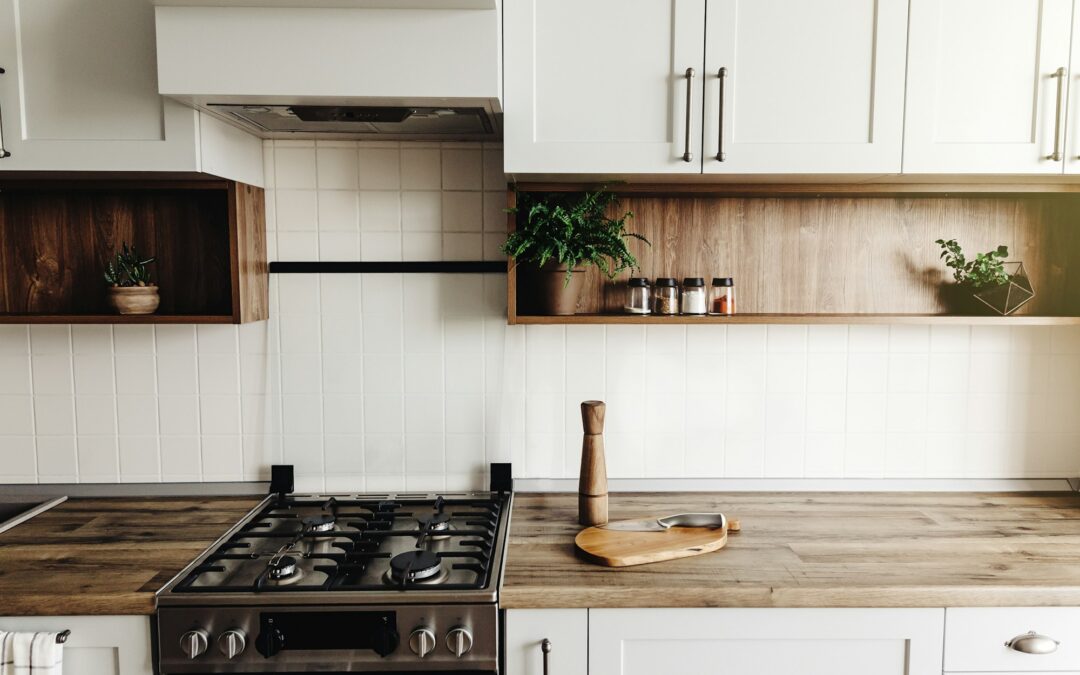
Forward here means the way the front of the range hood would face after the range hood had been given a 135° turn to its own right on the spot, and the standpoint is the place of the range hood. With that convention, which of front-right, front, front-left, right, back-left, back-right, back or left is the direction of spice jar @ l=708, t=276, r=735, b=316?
back-right

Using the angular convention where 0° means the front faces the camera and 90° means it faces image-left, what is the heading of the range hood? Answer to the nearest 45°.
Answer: approximately 0°

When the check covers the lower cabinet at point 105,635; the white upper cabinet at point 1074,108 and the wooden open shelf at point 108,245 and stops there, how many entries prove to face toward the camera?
3

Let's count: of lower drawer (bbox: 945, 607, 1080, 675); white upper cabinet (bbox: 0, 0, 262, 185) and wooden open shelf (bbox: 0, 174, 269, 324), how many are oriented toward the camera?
3

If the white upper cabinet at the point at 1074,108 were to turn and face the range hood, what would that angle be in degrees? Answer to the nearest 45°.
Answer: approximately 45° to its right

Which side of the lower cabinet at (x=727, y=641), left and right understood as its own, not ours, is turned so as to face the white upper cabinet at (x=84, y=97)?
right

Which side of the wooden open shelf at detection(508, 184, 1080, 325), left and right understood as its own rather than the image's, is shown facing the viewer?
front

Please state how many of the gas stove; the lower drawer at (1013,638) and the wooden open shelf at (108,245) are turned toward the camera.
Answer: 3

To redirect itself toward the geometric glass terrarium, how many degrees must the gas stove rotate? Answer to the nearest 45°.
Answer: approximately 90° to its left

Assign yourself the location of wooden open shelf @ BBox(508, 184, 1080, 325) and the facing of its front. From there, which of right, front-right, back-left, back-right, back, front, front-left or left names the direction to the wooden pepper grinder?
front-right

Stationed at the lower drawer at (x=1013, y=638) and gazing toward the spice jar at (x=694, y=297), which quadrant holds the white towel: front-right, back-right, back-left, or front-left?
front-left

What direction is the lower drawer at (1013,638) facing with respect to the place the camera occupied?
facing the viewer

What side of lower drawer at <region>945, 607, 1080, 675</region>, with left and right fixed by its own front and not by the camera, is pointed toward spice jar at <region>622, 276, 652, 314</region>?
right
